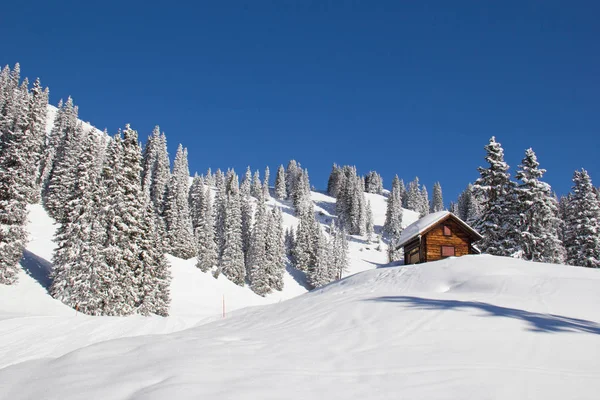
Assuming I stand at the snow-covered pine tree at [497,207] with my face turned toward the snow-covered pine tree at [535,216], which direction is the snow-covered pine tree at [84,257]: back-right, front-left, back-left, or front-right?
back-right

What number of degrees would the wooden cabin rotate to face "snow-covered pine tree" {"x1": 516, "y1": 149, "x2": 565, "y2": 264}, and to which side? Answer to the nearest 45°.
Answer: approximately 45° to its left

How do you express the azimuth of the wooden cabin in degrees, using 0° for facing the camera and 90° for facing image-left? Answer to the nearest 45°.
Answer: approximately 315°

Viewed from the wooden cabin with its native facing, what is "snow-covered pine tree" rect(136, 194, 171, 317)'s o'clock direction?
The snow-covered pine tree is roughly at 4 o'clock from the wooden cabin.

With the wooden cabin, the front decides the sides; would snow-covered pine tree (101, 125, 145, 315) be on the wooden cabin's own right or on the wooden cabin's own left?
on the wooden cabin's own right

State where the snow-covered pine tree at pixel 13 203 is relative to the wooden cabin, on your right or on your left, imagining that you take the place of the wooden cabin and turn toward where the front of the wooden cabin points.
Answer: on your right

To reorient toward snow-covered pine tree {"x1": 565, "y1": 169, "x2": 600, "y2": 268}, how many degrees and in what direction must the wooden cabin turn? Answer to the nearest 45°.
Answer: approximately 90° to its left

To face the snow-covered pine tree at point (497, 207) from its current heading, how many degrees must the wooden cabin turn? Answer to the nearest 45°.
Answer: approximately 90° to its left
